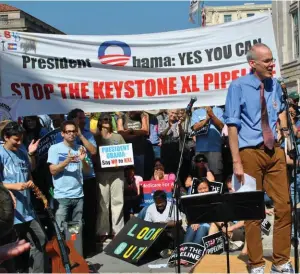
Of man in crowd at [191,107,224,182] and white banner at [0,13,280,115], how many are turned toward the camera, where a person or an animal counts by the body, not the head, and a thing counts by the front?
2

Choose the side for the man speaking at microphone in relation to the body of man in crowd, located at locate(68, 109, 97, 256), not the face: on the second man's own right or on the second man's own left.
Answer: on the second man's own left

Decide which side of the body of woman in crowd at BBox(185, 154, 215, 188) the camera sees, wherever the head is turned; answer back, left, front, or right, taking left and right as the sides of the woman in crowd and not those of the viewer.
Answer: front

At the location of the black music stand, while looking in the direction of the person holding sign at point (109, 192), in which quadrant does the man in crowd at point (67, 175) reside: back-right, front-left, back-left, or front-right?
front-left

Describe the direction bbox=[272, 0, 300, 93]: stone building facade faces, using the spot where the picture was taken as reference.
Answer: facing the viewer and to the left of the viewer

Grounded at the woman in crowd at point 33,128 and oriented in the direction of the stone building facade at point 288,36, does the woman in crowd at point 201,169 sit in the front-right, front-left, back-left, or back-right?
front-right

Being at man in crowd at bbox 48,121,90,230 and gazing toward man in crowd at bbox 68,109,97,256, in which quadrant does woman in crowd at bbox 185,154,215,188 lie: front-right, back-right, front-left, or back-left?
front-right

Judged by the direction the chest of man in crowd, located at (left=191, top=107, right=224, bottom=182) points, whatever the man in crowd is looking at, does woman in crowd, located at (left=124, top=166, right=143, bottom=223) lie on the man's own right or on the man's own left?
on the man's own right

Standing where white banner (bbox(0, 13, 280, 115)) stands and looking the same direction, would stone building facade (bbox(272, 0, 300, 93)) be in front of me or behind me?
behind

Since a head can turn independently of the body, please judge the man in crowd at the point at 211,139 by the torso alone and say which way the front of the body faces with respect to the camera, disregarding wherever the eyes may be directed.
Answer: toward the camera

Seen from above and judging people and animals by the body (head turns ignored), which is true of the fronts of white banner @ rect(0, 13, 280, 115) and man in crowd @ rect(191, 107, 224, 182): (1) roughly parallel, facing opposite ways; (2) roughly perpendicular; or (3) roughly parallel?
roughly parallel
